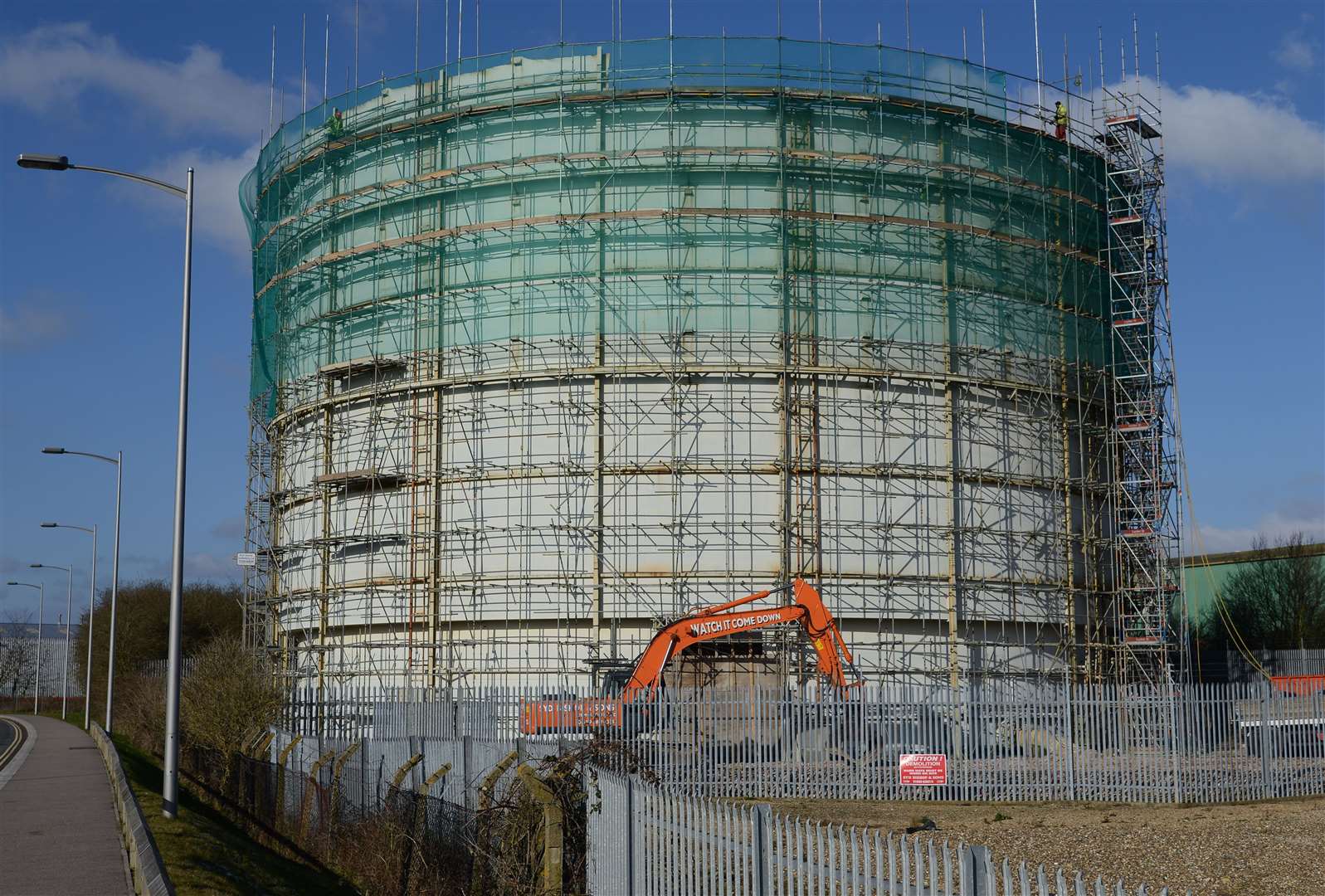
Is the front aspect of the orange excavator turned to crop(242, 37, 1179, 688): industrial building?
no

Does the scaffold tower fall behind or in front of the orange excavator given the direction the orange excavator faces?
in front

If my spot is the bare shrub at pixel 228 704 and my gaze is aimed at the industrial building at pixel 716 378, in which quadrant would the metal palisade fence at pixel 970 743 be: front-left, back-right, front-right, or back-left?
front-right

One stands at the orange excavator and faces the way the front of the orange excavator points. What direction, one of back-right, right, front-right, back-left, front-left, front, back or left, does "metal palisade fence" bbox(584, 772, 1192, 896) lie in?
right

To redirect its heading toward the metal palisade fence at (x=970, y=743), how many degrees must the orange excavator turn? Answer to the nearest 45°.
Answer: approximately 45° to its right

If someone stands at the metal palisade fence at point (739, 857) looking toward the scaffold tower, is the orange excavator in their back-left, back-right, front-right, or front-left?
front-left

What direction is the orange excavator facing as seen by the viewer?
to the viewer's right

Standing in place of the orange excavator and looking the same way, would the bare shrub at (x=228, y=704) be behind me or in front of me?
behind

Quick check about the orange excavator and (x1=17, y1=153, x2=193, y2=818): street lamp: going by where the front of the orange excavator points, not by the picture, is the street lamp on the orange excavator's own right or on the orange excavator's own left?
on the orange excavator's own right
